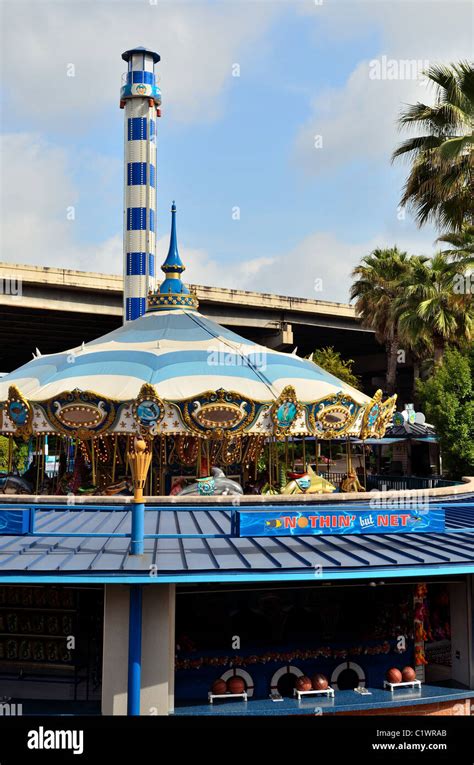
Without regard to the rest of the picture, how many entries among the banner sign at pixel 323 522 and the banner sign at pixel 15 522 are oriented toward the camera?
2

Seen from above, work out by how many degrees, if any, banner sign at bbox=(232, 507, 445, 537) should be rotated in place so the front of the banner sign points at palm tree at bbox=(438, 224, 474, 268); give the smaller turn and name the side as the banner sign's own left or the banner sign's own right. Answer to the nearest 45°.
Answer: approximately 180°

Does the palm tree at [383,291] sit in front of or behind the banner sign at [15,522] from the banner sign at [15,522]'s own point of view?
behind

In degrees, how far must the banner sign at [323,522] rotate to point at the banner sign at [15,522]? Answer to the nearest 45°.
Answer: approximately 90° to its right

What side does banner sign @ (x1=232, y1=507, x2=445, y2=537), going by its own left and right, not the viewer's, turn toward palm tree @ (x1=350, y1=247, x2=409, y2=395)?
back

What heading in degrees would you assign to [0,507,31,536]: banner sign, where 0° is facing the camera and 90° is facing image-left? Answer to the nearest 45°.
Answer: approximately 0°

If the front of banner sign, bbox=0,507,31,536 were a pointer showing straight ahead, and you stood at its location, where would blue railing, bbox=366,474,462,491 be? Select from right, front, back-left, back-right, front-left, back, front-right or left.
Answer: back-left

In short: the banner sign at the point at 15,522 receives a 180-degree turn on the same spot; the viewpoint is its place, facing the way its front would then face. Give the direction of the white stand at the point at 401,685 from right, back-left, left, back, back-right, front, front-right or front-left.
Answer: right

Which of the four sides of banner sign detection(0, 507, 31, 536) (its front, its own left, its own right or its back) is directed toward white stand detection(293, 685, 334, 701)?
left

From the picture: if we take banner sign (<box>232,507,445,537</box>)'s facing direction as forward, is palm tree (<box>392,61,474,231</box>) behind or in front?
behind
